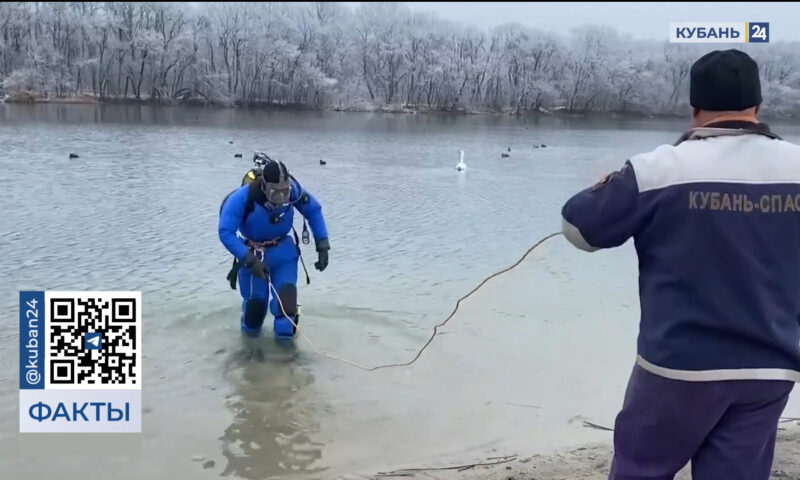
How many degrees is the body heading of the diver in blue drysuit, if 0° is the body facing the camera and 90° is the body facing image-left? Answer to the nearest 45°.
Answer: approximately 0°

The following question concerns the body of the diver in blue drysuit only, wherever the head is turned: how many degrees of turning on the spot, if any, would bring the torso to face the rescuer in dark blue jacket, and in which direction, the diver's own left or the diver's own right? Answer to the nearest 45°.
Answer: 0° — they already face them
